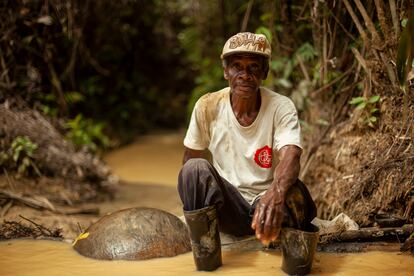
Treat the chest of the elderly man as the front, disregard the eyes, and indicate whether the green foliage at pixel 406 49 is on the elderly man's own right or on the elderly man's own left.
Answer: on the elderly man's own left

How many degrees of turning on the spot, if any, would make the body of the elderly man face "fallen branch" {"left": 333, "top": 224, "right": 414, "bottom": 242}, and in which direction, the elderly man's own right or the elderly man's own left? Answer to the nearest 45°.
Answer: approximately 90° to the elderly man's own left

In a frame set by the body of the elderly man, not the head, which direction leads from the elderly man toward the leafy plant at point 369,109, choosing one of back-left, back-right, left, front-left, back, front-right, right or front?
back-left

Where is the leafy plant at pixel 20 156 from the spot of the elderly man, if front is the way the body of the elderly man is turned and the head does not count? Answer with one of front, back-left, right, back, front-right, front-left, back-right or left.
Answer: back-right

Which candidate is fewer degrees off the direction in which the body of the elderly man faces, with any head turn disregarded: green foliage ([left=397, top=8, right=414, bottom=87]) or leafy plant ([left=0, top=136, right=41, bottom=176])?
the green foliage

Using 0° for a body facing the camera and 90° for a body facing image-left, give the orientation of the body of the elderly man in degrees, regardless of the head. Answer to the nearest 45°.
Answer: approximately 0°
